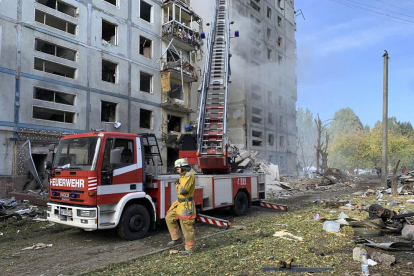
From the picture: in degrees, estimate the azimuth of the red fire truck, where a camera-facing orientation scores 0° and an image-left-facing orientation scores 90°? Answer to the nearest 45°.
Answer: approximately 45°

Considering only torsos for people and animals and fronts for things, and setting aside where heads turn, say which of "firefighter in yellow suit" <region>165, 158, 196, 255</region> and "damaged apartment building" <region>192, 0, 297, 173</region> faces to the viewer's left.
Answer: the firefighter in yellow suit

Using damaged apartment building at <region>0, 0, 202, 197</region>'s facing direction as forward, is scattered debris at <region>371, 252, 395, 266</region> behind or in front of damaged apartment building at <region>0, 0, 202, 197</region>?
in front

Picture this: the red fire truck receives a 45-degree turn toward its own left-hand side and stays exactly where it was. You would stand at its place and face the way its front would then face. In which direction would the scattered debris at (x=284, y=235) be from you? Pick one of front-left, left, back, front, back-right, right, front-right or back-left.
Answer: left

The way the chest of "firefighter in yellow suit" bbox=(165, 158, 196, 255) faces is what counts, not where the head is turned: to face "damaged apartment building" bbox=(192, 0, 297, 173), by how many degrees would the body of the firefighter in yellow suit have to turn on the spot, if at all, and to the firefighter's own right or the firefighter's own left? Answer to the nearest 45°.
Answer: approximately 90° to the firefighter's own right

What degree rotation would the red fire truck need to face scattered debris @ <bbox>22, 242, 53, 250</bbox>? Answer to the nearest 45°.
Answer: approximately 45° to its right

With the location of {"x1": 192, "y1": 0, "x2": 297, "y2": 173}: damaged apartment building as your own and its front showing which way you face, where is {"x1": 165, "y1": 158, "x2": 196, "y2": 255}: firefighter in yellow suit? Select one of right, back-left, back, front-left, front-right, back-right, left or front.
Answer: front-right

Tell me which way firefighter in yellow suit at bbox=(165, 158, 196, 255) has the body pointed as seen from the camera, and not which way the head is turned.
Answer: to the viewer's left

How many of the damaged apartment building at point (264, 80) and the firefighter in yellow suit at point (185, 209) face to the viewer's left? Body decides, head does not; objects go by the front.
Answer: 1

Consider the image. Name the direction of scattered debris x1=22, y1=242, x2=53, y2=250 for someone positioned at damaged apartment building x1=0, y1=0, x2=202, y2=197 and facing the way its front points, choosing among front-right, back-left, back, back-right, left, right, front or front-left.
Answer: front-right

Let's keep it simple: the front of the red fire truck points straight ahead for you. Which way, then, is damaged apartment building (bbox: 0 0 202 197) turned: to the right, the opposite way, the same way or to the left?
to the left

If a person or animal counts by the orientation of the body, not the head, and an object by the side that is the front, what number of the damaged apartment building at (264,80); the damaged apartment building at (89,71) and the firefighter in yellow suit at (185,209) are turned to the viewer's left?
1

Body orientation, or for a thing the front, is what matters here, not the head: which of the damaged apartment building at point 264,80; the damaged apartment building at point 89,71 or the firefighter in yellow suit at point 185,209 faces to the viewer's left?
the firefighter in yellow suit
